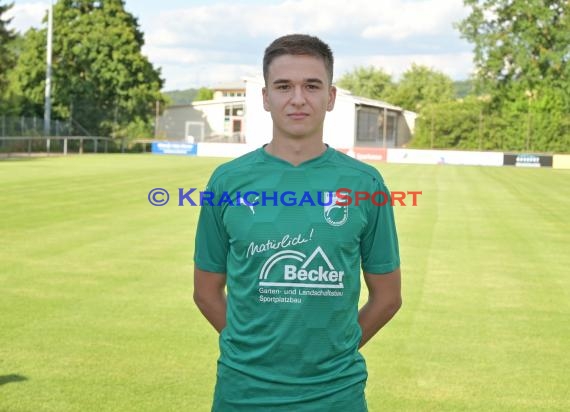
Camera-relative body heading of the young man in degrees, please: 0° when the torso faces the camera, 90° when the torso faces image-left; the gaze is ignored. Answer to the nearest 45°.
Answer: approximately 0°
